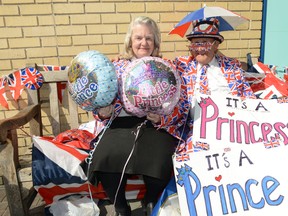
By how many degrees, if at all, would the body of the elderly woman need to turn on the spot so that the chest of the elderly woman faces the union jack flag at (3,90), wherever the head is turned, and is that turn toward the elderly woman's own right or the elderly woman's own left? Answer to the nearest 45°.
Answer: approximately 135° to the elderly woman's own right

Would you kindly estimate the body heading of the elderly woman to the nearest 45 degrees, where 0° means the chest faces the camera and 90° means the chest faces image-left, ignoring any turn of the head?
approximately 0°

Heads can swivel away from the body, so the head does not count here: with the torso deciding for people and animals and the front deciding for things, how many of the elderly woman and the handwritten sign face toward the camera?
2

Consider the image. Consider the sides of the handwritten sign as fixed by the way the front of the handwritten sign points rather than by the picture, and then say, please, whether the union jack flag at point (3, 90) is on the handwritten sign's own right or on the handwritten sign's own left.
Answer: on the handwritten sign's own right

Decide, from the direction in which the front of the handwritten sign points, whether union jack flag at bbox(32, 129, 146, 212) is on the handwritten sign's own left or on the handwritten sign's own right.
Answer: on the handwritten sign's own right

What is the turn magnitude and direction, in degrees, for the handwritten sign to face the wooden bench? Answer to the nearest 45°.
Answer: approximately 90° to its right

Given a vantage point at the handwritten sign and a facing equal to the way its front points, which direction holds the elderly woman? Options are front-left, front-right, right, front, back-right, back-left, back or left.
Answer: right

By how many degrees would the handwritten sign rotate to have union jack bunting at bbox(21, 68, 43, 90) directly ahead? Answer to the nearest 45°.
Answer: approximately 90° to its right
